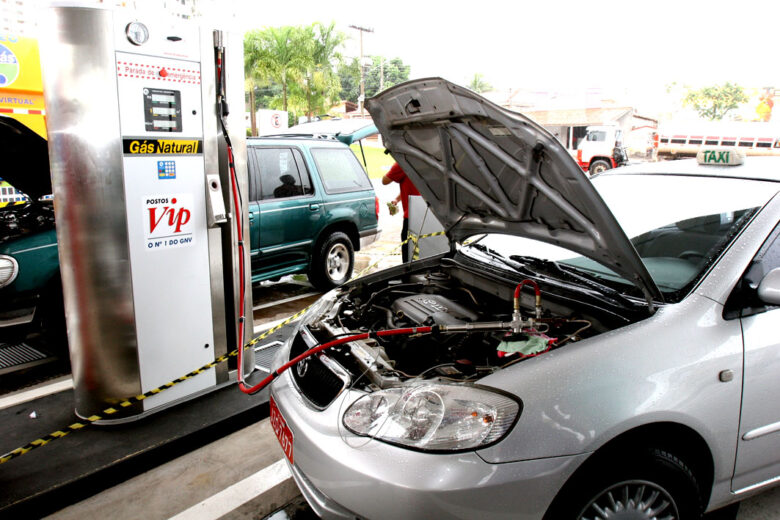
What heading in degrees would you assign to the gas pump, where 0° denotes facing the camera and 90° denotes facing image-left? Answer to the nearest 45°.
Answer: approximately 315°

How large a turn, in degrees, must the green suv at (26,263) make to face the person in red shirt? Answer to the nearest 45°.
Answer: approximately 135° to its left

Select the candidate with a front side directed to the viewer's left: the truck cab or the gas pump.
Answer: the truck cab

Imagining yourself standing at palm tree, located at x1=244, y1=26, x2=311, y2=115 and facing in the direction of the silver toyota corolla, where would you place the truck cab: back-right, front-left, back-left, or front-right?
front-left

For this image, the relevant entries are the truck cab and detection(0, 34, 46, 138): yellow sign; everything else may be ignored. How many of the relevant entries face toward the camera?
1

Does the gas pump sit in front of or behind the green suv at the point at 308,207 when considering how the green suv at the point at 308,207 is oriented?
in front

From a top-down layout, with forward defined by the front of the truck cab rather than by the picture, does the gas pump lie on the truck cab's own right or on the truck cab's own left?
on the truck cab's own left

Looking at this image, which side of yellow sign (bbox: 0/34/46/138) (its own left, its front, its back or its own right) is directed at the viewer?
front

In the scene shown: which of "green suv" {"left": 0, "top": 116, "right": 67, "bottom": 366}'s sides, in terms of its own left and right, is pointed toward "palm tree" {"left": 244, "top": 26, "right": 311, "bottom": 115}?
back

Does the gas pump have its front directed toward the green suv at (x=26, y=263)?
no
